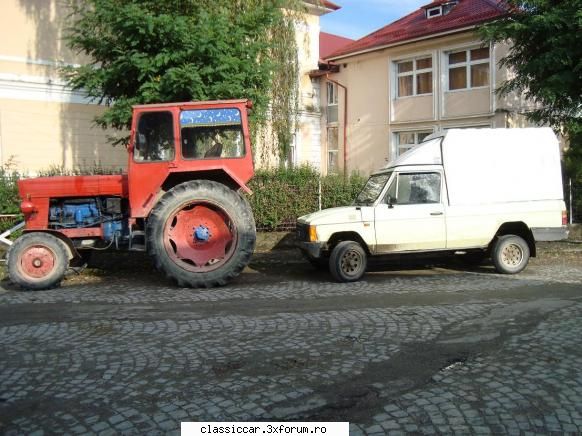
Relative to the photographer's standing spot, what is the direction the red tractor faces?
facing to the left of the viewer

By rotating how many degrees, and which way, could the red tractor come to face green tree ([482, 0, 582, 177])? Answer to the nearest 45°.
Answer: approximately 180°

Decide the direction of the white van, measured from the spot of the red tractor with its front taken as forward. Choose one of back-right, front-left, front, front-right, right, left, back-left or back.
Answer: back

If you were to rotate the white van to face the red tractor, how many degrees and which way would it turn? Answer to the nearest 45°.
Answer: approximately 45° to its left

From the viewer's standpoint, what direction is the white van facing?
to the viewer's left

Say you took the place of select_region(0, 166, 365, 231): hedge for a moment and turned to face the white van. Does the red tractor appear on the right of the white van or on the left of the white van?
right

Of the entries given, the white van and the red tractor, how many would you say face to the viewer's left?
2

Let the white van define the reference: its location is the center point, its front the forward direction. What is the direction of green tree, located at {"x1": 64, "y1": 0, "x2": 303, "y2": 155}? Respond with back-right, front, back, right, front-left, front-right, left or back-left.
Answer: front

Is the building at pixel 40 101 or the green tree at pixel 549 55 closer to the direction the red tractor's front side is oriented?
the building
